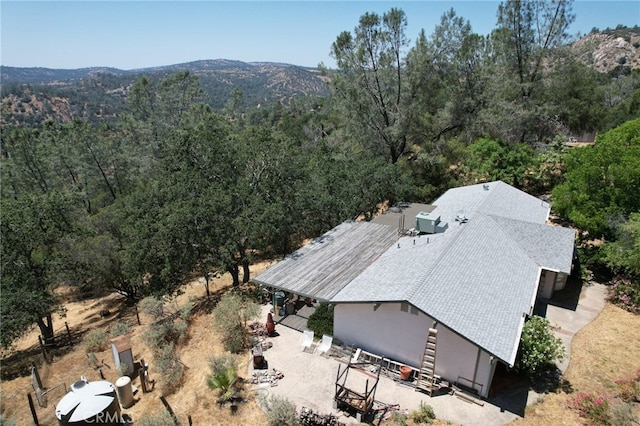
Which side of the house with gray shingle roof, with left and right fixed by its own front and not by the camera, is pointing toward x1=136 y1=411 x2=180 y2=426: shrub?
right

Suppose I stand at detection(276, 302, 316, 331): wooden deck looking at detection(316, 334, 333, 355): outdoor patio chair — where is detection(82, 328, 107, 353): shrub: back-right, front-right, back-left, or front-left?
back-right

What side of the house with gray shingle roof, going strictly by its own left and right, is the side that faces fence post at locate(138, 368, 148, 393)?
right

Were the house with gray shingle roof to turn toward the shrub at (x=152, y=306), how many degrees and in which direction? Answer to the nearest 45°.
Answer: approximately 135° to its right

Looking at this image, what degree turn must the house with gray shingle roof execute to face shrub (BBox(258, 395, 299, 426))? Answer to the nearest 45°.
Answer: approximately 90° to its right

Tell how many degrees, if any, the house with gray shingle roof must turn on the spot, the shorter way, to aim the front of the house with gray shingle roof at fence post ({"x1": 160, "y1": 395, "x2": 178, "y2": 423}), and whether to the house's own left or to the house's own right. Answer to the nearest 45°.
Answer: approximately 90° to the house's own right

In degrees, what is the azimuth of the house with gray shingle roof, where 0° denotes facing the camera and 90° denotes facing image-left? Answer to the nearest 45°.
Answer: approximately 315°

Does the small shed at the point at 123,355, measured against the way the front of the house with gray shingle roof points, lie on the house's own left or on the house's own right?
on the house's own right

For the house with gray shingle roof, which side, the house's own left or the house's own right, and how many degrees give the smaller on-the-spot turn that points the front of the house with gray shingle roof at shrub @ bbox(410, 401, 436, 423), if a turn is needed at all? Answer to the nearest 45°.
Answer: approximately 45° to the house's own right

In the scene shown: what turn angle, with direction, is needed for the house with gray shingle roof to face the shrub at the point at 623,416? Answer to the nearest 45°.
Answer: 0° — it already faces it

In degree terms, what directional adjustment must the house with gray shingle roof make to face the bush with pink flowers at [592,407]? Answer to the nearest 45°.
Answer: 0° — it already faces it
